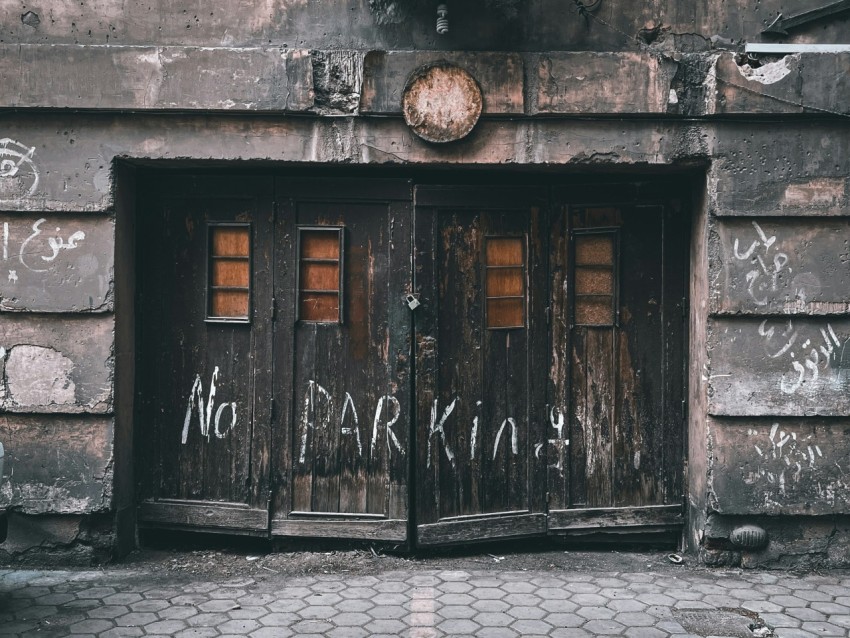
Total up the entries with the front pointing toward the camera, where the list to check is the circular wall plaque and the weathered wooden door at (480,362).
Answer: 2

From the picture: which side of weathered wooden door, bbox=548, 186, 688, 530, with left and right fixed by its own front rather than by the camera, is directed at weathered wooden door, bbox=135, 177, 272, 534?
right

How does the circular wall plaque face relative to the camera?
toward the camera

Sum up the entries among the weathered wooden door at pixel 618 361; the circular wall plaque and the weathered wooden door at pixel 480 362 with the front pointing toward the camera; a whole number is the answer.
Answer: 3

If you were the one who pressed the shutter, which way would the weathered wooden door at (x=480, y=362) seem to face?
facing the viewer

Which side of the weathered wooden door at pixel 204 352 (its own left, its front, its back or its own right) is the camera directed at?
front

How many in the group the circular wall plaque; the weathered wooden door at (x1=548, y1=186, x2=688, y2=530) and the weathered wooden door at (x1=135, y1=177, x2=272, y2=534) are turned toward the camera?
3

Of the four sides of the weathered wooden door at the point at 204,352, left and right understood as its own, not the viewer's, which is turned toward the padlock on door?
left

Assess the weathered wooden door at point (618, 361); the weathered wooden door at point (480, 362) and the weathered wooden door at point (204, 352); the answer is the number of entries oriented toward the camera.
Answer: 3

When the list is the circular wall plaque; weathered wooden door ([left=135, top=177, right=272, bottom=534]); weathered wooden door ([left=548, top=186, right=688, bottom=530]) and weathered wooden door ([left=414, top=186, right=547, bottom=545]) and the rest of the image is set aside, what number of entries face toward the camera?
4
